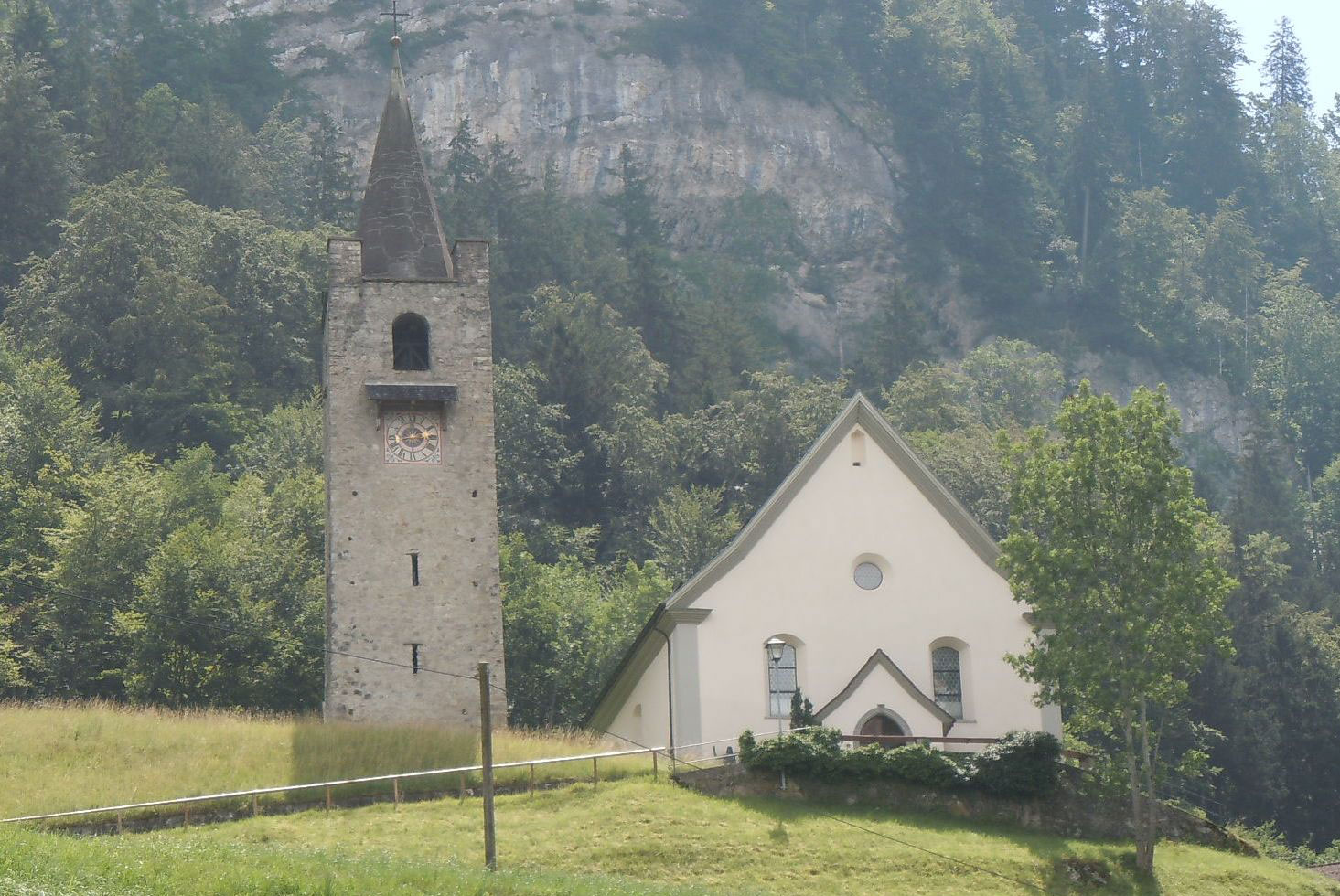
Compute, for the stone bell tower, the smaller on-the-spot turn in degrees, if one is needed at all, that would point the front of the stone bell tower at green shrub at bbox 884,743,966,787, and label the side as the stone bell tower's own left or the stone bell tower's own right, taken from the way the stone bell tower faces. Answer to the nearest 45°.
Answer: approximately 45° to the stone bell tower's own left

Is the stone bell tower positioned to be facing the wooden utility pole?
yes

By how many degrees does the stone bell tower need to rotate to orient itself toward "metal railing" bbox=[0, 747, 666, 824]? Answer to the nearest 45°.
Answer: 0° — it already faces it

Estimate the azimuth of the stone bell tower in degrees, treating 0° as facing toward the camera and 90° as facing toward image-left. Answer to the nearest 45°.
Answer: approximately 0°

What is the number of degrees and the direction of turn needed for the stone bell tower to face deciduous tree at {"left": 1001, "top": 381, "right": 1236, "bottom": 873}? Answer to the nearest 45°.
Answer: approximately 45° to its left

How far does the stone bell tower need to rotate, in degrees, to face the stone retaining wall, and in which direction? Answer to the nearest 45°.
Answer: approximately 45° to its left
